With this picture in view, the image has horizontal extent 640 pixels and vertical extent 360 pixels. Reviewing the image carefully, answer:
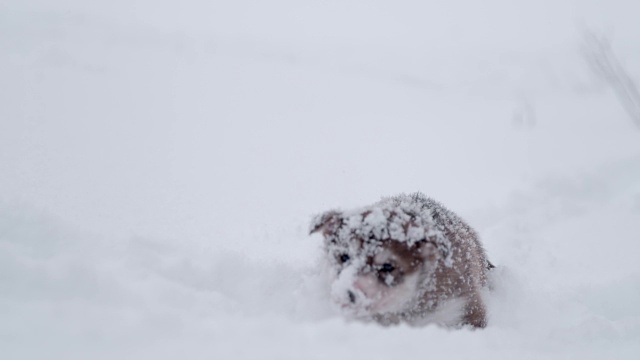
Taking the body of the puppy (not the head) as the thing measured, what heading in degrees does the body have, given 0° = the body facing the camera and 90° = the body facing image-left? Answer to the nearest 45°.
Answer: approximately 45°
